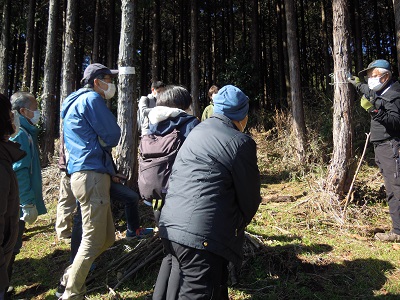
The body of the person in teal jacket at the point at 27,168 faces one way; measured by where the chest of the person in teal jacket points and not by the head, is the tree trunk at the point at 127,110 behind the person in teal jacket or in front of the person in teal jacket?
in front

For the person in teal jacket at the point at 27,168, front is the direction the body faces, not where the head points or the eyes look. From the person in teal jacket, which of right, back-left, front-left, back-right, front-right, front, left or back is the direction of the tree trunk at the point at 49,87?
left

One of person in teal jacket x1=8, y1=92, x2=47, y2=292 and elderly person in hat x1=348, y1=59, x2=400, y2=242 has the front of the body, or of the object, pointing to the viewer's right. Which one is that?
the person in teal jacket

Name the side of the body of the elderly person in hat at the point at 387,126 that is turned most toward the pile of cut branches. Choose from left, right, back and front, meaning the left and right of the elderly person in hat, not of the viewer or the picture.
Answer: front

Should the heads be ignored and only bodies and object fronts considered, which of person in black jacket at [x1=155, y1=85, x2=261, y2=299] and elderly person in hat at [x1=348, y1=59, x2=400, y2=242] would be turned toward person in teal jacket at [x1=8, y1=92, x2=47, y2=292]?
the elderly person in hat

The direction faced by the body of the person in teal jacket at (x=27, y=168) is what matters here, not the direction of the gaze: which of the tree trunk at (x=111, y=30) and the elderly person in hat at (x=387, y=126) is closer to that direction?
the elderly person in hat

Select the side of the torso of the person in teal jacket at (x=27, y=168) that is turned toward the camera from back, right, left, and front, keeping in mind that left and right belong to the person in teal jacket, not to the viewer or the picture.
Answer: right

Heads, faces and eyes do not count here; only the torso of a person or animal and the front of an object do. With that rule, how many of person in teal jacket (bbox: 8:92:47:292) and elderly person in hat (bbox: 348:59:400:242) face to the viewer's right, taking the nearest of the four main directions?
1

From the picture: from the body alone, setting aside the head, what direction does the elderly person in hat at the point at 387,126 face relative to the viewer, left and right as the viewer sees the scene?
facing the viewer and to the left of the viewer

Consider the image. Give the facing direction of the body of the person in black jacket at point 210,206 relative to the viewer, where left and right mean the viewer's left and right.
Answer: facing away from the viewer and to the right of the viewer

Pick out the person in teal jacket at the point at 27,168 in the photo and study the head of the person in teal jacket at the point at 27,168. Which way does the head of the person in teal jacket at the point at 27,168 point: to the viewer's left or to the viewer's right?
to the viewer's right

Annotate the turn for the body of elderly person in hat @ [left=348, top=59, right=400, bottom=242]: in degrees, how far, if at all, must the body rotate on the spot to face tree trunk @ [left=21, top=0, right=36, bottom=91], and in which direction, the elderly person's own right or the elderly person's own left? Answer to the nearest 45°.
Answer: approximately 45° to the elderly person's own right

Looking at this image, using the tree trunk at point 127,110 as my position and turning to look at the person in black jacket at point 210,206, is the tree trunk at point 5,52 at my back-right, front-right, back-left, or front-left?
back-right
